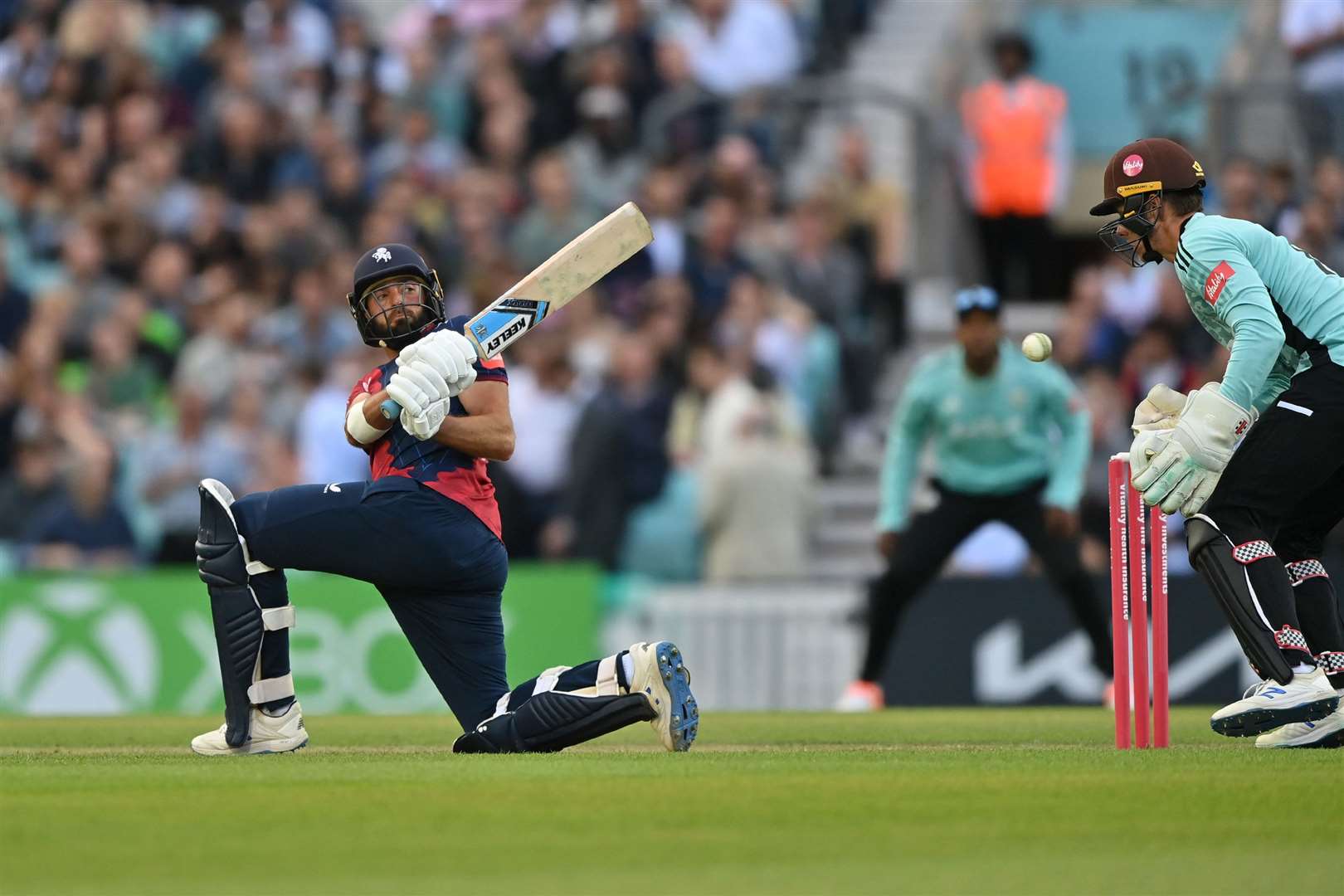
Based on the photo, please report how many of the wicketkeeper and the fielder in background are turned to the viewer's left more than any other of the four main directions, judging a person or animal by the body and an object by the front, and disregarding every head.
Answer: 1

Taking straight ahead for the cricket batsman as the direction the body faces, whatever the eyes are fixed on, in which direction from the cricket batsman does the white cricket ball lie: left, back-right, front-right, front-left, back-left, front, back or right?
back-left

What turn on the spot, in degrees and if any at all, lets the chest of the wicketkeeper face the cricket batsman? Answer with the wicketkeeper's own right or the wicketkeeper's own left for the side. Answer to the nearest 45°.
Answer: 0° — they already face them

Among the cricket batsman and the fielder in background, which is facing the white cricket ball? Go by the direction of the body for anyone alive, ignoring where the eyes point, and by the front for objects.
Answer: the fielder in background

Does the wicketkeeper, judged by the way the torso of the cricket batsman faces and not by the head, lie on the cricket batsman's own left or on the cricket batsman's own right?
on the cricket batsman's own left

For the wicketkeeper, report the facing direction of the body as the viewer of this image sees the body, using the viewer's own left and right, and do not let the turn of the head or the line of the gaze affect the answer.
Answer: facing to the left of the viewer

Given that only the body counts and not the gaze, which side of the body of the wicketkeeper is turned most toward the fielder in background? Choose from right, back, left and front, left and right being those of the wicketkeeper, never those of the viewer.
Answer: right

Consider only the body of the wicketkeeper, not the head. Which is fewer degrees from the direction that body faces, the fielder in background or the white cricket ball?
the white cricket ball

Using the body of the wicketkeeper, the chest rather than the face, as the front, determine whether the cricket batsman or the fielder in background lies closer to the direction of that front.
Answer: the cricket batsman
